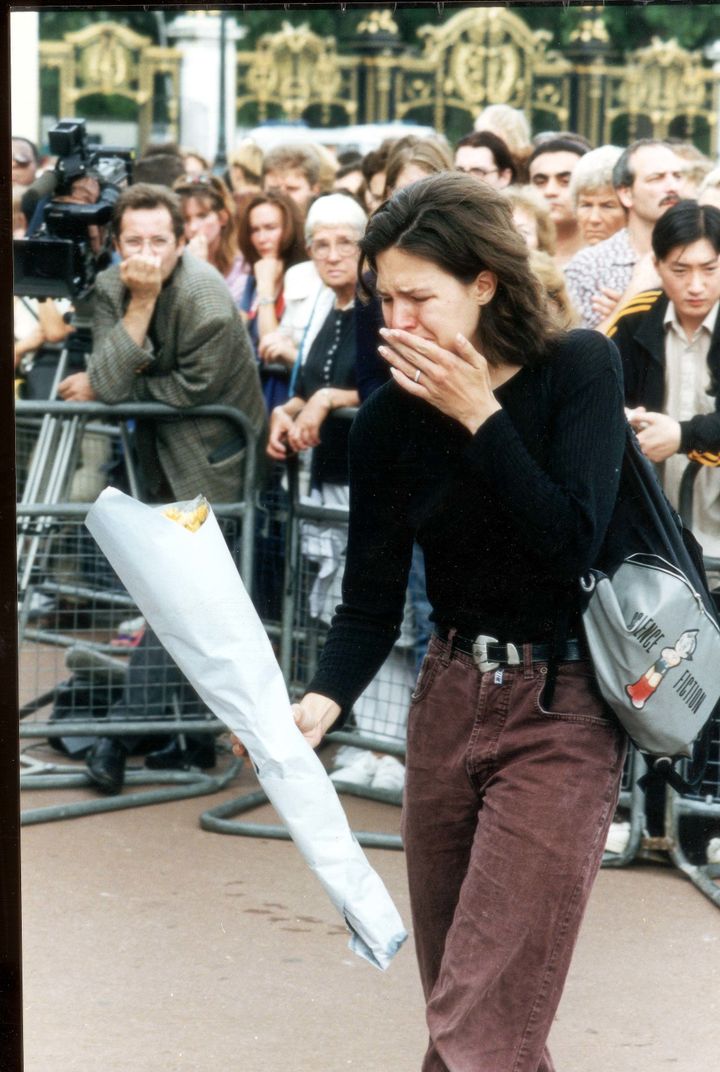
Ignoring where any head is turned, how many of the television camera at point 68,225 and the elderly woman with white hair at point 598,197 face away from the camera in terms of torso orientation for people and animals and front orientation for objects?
0

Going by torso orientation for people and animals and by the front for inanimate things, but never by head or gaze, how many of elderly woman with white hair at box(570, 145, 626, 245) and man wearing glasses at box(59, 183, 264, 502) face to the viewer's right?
0

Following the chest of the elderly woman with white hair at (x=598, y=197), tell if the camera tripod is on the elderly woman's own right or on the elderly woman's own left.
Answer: on the elderly woman's own right

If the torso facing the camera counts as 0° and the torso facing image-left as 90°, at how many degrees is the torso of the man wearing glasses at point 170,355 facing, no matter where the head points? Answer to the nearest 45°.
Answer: approximately 45°

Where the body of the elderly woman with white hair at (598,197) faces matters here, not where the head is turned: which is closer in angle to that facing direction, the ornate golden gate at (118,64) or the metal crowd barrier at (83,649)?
the metal crowd barrier

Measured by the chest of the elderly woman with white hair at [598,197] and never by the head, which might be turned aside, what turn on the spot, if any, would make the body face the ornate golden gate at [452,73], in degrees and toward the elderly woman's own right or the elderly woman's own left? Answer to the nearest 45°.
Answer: approximately 180°

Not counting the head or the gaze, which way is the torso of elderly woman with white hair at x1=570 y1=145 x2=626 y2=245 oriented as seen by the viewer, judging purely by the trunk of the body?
toward the camera

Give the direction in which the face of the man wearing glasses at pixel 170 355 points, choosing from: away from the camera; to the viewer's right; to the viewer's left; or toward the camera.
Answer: toward the camera

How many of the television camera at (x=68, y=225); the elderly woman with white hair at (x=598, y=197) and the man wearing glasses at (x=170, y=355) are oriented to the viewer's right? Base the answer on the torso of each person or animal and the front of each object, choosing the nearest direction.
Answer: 0

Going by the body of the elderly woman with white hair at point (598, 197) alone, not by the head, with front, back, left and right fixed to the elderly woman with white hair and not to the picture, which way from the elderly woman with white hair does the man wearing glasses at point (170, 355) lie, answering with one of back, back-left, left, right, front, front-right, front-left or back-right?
front-right

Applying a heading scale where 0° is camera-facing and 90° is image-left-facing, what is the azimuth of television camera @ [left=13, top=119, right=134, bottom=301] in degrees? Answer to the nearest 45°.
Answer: approximately 45°

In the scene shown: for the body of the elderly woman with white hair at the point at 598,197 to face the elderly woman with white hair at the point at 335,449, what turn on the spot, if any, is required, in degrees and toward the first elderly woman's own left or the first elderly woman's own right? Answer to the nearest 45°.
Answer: approximately 45° to the first elderly woman's own right

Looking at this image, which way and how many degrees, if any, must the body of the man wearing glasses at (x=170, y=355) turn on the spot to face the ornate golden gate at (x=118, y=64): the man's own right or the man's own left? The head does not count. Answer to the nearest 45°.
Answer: approximately 135° to the man's own right
